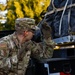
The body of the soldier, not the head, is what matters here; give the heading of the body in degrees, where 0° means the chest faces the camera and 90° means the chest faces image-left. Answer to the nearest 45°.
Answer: approximately 270°
